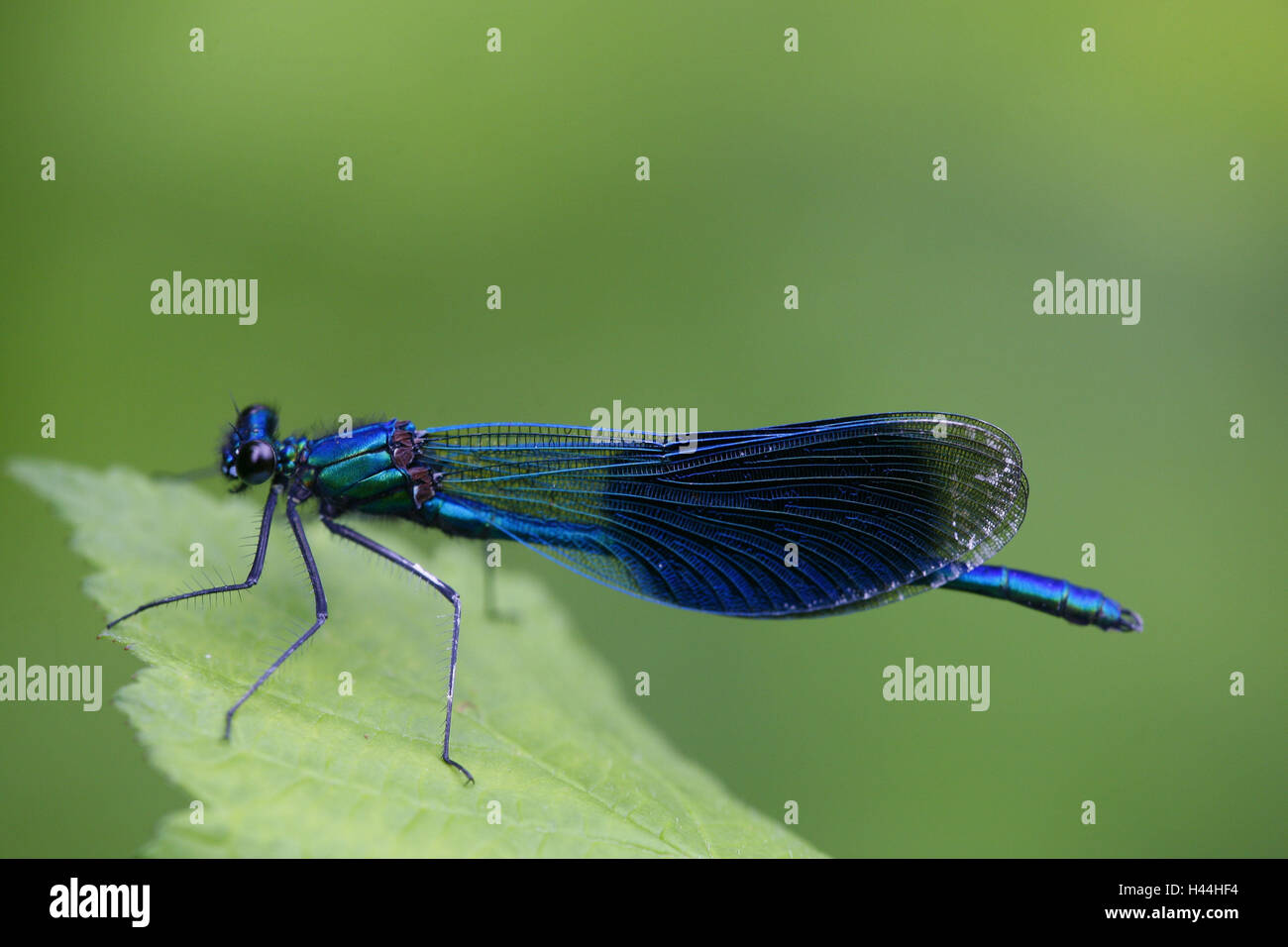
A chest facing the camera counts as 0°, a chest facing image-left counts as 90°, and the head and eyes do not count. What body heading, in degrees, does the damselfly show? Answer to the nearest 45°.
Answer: approximately 90°
